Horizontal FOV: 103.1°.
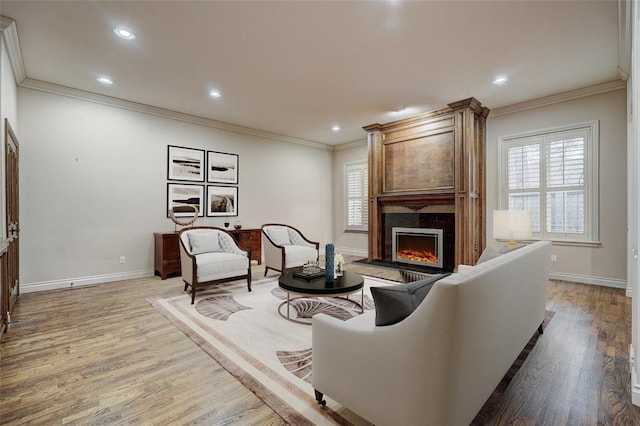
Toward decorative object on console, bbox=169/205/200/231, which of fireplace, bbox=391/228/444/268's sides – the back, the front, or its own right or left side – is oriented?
front

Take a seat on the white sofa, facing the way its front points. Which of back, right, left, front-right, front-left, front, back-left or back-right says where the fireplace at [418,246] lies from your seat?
front-right

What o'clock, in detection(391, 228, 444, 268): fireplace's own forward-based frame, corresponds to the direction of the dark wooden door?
The dark wooden door is roughly at 12 o'clock from the fireplace.

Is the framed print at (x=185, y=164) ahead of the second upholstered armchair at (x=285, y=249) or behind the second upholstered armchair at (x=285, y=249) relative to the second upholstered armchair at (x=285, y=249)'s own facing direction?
behind

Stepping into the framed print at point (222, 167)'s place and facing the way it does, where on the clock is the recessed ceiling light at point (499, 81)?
The recessed ceiling light is roughly at 12 o'clock from the framed print.

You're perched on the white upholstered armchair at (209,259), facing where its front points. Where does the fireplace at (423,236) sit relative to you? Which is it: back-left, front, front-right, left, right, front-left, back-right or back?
front-left

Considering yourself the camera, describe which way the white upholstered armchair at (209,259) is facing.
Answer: facing the viewer and to the right of the viewer

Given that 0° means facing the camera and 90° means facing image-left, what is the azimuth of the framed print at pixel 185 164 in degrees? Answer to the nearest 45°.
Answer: approximately 315°

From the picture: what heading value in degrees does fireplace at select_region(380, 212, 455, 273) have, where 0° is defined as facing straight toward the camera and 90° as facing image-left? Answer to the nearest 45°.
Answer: approximately 45°

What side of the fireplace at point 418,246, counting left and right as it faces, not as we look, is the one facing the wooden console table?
front

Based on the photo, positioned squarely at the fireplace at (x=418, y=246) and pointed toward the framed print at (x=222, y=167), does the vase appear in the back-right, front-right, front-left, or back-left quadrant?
front-left

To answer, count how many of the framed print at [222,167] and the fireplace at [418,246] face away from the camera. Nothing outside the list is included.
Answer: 0

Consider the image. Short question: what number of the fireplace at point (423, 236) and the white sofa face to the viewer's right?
0

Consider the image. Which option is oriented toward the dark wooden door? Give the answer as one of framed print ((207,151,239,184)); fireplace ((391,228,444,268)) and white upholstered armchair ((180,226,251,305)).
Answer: the fireplace

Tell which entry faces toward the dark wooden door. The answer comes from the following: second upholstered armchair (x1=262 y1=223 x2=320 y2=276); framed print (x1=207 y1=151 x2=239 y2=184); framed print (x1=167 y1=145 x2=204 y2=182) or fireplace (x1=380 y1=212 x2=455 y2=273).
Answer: the fireplace

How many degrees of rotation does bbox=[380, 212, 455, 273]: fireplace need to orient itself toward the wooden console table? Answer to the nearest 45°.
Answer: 0° — it already faces it

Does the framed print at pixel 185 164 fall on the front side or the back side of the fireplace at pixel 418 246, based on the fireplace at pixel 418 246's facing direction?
on the front side

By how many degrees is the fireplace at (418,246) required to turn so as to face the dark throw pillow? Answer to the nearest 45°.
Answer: approximately 45° to its left

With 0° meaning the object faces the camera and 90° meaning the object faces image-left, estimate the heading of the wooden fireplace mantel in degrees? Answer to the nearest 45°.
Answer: approximately 45°

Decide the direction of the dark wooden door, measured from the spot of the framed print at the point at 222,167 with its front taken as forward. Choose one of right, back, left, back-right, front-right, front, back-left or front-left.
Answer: right
